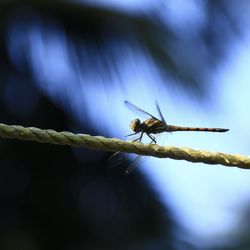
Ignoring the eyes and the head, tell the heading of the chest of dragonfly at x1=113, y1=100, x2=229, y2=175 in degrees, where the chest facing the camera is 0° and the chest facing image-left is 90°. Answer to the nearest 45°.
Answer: approximately 90°
